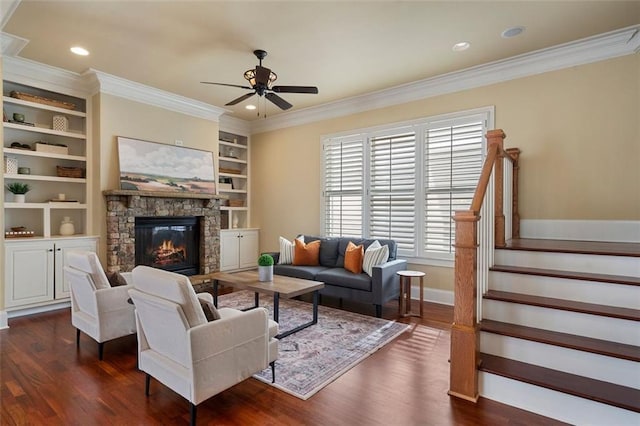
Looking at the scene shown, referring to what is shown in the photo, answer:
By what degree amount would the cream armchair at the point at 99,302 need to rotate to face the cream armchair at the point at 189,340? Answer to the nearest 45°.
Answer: approximately 135° to its right

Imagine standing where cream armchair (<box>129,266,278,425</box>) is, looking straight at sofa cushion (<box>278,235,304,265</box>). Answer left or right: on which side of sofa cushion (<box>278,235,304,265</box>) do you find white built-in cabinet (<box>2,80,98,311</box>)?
left

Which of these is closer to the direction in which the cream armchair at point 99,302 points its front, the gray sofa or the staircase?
the gray sofa

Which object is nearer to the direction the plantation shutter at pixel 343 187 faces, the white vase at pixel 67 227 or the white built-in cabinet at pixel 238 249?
the white vase

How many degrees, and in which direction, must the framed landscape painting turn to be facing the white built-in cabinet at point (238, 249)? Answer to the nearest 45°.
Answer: approximately 90° to its left

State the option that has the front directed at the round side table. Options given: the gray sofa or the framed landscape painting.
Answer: the framed landscape painting

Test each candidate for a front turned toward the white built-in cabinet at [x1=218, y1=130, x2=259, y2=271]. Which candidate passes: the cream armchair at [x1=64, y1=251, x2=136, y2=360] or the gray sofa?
the cream armchair

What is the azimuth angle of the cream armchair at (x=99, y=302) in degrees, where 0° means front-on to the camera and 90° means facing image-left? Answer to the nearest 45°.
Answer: approximately 225°

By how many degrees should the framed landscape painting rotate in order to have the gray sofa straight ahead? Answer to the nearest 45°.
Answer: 0° — it already faces it

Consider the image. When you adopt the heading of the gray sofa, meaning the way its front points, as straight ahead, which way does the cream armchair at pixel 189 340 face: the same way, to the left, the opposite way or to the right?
the opposite way

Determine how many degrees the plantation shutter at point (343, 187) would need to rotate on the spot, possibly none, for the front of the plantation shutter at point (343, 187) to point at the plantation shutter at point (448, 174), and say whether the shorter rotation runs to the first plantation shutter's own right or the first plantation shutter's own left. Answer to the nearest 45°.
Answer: approximately 90° to the first plantation shutter's own left
